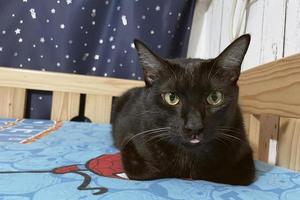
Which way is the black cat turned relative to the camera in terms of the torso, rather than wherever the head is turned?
toward the camera

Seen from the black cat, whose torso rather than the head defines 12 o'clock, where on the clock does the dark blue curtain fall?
The dark blue curtain is roughly at 5 o'clock from the black cat.
